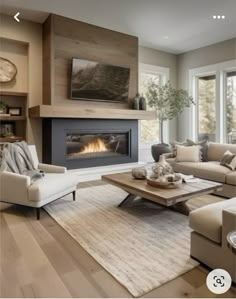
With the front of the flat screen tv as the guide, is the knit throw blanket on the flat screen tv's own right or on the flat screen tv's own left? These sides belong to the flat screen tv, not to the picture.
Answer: on the flat screen tv's own right

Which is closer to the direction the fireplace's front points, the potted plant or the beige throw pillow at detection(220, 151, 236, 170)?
the beige throw pillow

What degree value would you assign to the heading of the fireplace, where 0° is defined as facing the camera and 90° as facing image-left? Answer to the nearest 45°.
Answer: approximately 315°

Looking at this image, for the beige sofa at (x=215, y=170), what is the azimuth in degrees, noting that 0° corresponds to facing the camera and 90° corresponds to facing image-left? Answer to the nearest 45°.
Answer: approximately 45°

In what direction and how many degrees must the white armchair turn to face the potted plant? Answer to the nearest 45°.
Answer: approximately 90° to its left

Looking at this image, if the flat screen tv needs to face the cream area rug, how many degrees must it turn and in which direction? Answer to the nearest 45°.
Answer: approximately 45° to its right

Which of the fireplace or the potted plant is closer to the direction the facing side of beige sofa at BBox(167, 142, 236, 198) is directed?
the fireplace

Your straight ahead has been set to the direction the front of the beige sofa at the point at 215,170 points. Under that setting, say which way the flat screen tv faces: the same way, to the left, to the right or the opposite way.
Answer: to the left

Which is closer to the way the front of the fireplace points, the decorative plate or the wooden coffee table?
the wooden coffee table

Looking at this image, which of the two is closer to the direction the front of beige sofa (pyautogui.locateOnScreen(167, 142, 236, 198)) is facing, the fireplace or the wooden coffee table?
the wooden coffee table

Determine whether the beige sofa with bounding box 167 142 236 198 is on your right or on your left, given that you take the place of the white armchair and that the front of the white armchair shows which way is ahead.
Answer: on your left

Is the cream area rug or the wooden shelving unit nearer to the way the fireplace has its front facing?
the cream area rug
